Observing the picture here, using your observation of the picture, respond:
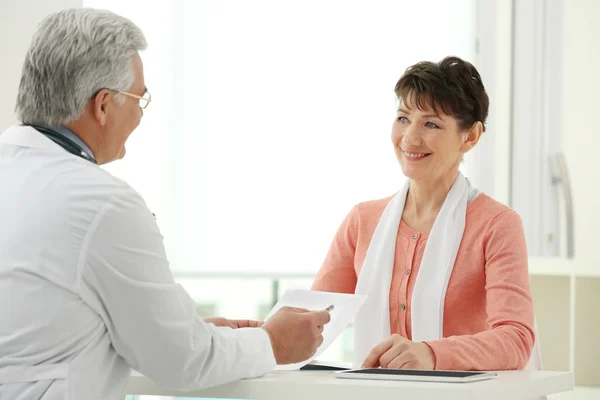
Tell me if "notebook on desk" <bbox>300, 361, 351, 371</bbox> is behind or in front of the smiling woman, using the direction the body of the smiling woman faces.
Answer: in front

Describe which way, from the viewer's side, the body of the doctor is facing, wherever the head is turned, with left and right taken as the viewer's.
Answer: facing away from the viewer and to the right of the viewer

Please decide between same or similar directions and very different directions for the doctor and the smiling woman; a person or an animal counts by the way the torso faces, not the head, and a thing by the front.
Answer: very different directions

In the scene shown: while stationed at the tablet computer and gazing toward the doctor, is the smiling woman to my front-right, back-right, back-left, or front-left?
back-right

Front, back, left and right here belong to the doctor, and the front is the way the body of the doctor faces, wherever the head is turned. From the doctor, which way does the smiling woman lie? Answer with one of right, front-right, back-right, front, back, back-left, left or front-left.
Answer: front

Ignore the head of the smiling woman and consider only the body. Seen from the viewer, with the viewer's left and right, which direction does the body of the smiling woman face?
facing the viewer and to the left of the viewer

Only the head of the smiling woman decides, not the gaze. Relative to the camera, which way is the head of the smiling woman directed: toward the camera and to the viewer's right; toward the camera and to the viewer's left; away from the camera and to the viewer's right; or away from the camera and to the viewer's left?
toward the camera and to the viewer's left

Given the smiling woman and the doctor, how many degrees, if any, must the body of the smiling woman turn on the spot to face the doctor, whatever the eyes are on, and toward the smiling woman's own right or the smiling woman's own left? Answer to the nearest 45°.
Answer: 0° — they already face them
